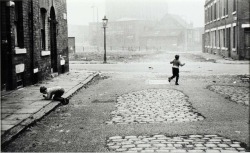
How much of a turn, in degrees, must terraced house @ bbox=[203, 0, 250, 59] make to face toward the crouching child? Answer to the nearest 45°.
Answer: approximately 45° to its left

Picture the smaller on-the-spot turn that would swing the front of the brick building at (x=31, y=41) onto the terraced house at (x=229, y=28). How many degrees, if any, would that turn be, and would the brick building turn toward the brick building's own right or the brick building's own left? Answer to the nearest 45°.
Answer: approximately 90° to the brick building's own left

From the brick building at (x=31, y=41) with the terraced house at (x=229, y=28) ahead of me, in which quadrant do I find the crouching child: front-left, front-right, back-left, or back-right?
back-right

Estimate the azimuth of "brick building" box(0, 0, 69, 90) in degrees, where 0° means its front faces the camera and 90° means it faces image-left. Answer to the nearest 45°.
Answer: approximately 315°

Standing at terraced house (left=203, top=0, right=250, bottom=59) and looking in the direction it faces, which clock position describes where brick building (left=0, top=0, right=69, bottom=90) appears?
The brick building is roughly at 11 o'clock from the terraced house.

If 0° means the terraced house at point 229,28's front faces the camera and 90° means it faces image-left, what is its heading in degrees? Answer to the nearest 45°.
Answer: approximately 45°

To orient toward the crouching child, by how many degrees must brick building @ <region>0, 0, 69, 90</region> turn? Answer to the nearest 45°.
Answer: approximately 45° to its right
